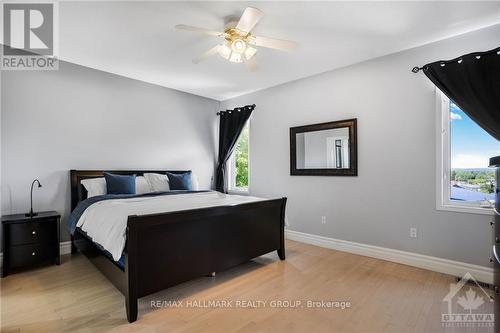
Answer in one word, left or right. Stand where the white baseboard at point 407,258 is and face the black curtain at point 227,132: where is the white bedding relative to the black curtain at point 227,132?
left

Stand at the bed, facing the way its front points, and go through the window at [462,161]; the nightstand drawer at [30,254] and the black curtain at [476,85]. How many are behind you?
1

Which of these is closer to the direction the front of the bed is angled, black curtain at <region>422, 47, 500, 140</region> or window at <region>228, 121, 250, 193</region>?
the black curtain

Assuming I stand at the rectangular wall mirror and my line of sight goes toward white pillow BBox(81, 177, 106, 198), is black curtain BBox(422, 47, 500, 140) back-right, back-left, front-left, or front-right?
back-left

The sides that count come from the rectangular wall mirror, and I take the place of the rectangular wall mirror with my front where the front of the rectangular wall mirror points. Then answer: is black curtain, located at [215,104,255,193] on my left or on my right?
on my right

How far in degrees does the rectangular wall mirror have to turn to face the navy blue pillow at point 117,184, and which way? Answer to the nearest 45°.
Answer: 0° — it already faces it

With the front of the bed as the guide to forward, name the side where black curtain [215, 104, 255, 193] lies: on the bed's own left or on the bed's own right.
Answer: on the bed's own left

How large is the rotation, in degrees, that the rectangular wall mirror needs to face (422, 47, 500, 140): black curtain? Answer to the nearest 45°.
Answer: approximately 90° to its left

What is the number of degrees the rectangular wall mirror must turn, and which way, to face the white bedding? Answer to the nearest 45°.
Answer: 0° — it already faces it

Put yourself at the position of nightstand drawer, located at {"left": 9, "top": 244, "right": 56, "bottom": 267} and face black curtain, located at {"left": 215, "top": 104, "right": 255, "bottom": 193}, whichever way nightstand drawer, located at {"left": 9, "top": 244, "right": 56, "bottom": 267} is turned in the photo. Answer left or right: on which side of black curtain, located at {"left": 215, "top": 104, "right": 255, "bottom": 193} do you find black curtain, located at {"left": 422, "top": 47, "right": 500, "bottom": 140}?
right

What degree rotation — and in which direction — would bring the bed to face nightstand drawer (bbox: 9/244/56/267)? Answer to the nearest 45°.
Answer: approximately 180°

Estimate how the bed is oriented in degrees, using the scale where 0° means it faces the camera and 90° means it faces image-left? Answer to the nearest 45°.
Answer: approximately 315°

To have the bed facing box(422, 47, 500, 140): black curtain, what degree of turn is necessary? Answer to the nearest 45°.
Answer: approximately 45° to its left
